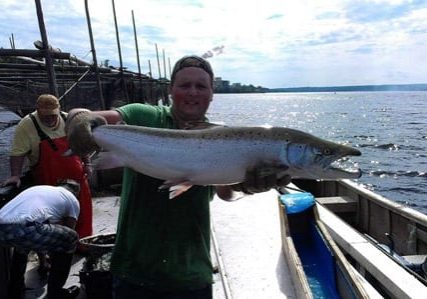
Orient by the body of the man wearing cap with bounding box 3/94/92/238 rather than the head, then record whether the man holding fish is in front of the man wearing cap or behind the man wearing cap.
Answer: in front

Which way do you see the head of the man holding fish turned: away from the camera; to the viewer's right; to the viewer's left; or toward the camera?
toward the camera

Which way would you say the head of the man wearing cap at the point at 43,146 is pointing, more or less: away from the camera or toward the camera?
toward the camera

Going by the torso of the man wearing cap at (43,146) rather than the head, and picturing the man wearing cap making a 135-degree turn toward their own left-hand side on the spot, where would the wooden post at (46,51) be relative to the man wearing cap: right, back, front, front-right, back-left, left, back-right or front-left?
front

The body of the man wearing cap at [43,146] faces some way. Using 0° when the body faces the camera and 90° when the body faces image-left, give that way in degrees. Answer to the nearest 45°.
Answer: approximately 315°

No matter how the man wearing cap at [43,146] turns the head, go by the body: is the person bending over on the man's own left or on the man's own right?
on the man's own right
